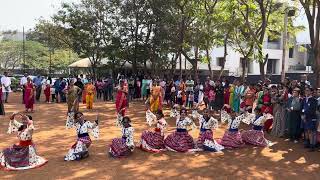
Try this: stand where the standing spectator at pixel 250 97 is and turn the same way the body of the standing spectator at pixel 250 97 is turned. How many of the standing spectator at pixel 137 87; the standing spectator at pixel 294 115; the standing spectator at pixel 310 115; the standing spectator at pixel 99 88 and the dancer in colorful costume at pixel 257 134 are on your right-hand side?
2

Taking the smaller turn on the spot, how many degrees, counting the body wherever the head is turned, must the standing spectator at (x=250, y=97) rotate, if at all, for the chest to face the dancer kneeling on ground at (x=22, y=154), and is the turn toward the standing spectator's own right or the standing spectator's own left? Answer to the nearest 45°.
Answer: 0° — they already face them

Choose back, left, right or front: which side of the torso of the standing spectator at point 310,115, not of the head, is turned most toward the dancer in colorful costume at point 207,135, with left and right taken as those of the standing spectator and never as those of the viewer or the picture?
front

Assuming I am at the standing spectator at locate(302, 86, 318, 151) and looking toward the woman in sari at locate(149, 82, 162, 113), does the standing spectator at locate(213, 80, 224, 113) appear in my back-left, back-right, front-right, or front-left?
front-right

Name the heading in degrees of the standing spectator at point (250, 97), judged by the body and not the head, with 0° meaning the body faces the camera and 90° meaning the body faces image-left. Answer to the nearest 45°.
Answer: approximately 45°

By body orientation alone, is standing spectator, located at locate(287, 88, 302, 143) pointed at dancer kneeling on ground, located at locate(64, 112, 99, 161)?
yes

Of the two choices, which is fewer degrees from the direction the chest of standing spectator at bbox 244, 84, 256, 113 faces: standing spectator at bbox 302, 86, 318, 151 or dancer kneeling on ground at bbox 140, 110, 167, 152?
the dancer kneeling on ground

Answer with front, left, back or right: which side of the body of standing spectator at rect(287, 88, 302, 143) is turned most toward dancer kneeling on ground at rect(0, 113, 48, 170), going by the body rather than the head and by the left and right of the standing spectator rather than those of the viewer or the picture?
front

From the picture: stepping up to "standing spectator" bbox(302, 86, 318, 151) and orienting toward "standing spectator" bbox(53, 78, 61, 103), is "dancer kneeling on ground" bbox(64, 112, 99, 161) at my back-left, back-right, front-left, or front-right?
front-left

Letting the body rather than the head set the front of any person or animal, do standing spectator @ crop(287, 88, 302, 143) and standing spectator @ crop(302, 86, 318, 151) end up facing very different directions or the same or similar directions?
same or similar directions

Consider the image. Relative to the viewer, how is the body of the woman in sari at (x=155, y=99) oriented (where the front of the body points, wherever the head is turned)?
toward the camera

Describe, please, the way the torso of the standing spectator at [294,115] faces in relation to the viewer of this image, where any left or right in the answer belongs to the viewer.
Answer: facing the viewer and to the left of the viewer

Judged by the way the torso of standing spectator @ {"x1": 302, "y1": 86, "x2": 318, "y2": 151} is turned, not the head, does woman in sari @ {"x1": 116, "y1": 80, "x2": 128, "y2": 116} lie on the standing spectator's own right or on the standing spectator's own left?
on the standing spectator's own right
